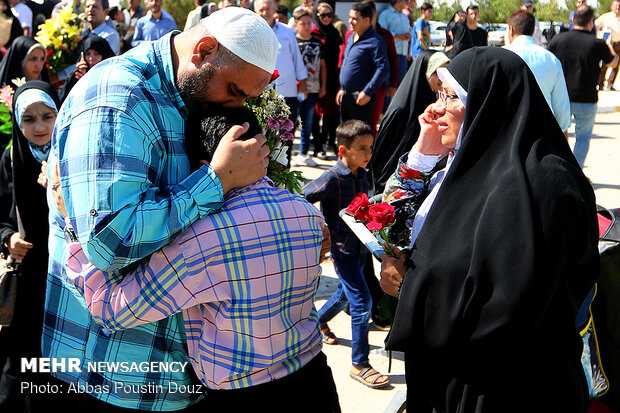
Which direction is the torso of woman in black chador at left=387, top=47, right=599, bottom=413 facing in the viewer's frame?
to the viewer's left

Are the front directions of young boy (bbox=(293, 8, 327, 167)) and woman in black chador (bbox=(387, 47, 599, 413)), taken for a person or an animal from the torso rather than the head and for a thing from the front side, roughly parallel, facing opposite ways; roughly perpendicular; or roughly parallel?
roughly perpendicular

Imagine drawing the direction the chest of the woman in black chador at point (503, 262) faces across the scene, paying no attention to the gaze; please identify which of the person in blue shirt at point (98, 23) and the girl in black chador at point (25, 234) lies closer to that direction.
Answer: the girl in black chador

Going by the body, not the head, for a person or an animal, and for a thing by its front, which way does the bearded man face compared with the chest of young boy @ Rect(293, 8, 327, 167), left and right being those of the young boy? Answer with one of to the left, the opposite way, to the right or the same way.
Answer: to the left

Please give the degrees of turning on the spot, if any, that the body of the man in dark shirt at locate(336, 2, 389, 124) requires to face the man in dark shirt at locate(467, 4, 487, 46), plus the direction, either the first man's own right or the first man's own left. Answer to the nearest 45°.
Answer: approximately 180°

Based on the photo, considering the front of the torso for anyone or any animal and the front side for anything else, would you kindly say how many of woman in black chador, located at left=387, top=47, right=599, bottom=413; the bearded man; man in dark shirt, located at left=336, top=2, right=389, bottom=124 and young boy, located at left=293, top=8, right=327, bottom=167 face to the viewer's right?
1

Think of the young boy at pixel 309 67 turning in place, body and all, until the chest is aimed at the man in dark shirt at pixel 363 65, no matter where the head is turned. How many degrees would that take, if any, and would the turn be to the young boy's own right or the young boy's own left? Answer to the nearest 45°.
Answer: approximately 45° to the young boy's own left

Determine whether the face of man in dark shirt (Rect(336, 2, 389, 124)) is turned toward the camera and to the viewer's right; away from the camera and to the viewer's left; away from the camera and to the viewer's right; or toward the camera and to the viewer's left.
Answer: toward the camera and to the viewer's left

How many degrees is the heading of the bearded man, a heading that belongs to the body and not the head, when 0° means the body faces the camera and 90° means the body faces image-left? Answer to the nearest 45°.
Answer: approximately 270°

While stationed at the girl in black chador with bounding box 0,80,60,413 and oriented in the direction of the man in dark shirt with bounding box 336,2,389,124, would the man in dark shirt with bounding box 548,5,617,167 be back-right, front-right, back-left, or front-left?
front-right

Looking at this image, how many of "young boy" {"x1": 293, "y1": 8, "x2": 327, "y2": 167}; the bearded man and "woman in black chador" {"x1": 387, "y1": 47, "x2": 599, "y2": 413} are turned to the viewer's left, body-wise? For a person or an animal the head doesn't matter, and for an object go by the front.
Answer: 1

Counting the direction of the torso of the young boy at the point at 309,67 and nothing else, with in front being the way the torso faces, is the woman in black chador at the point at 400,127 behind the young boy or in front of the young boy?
in front

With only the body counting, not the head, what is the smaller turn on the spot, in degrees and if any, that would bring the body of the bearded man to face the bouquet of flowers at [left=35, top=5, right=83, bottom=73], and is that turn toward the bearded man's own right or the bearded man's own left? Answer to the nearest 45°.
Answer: approximately 90° to the bearded man's own left

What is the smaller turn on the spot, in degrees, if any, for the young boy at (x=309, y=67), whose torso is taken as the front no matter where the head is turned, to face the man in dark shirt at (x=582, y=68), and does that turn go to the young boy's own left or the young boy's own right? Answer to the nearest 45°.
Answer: approximately 90° to the young boy's own left

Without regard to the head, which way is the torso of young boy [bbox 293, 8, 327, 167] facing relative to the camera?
toward the camera

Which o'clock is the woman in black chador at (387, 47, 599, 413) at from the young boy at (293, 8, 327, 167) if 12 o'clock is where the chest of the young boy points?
The woman in black chador is roughly at 12 o'clock from the young boy.

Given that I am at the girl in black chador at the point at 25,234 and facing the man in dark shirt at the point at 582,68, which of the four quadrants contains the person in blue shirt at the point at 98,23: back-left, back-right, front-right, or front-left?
front-left
